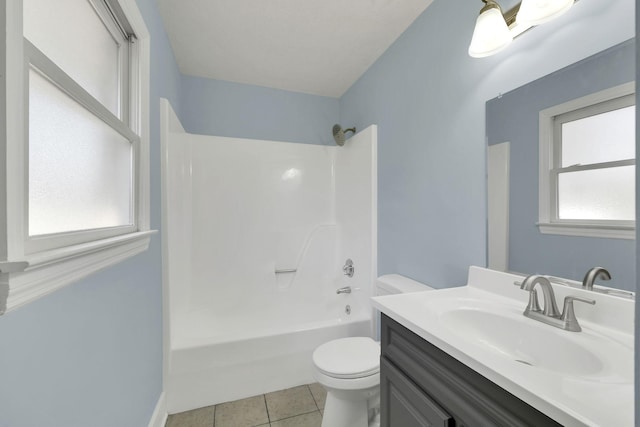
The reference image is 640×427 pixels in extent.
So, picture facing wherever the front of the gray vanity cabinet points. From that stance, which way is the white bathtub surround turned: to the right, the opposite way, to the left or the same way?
to the left

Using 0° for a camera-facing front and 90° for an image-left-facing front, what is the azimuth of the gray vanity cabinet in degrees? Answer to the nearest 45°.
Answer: approximately 45°

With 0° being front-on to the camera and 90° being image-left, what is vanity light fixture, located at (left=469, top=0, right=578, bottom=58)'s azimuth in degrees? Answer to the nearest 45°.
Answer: approximately 45°

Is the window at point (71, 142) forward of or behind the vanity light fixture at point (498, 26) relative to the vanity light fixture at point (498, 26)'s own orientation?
forward

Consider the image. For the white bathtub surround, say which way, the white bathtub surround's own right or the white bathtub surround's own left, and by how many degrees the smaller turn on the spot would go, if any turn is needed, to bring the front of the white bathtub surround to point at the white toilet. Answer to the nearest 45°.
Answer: approximately 45° to the white bathtub surround's own left

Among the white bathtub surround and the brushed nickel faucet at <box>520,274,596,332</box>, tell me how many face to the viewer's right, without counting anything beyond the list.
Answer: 0

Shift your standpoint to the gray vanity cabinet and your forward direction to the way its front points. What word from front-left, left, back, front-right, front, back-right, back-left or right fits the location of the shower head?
right

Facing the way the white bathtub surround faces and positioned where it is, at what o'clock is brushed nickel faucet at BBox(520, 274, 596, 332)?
The brushed nickel faucet is roughly at 11 o'clock from the white bathtub surround.

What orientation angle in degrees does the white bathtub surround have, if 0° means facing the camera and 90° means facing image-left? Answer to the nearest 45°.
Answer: approximately 0°

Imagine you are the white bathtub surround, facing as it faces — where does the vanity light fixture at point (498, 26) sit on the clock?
The vanity light fixture is roughly at 11 o'clock from the white bathtub surround.

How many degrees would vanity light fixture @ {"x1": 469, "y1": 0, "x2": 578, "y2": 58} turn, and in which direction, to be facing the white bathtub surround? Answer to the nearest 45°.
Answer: approximately 45° to its right
